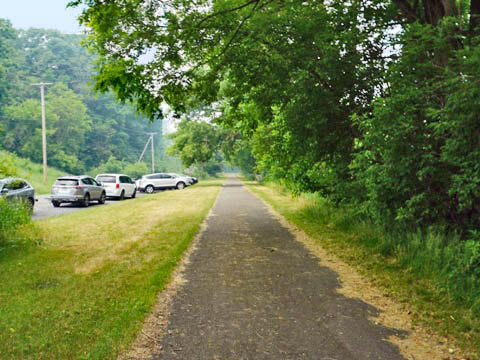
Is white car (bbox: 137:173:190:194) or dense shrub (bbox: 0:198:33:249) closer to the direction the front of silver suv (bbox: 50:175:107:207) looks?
the white car

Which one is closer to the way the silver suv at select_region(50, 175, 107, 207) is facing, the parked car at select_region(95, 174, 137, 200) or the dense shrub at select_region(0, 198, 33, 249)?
the parked car

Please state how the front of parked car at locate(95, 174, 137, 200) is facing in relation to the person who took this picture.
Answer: facing away from the viewer and to the right of the viewer

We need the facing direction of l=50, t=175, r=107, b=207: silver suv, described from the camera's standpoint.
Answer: facing away from the viewer and to the right of the viewer
